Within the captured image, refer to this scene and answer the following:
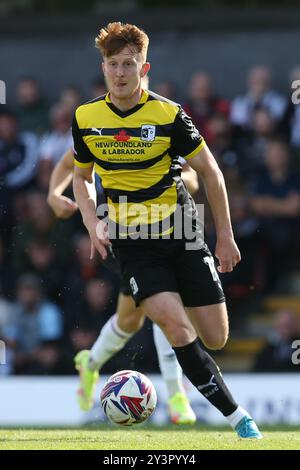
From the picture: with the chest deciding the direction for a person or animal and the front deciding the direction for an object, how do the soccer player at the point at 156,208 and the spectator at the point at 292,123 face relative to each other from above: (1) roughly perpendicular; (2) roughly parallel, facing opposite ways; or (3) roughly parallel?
roughly parallel

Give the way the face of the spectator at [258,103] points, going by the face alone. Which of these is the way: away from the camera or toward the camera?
toward the camera

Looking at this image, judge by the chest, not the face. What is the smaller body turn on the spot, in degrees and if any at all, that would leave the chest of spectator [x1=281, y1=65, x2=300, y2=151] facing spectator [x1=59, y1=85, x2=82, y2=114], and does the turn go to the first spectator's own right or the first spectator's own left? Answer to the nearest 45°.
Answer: approximately 90° to the first spectator's own right

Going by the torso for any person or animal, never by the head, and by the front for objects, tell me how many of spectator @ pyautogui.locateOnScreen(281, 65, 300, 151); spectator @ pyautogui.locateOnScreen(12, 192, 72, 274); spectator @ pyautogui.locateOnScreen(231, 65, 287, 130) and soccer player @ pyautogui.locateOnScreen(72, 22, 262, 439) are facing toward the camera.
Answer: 4

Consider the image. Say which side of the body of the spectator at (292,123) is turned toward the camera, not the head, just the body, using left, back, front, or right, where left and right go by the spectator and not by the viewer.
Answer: front

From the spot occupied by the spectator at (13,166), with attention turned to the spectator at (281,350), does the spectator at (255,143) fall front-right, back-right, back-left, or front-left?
front-left

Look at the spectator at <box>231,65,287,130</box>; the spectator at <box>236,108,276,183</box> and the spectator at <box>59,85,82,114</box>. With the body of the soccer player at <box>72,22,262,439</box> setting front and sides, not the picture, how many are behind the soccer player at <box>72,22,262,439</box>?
3

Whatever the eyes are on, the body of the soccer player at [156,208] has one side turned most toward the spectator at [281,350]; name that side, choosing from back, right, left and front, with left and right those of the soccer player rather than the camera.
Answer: back

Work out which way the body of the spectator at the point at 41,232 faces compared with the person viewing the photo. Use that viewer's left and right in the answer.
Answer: facing the viewer

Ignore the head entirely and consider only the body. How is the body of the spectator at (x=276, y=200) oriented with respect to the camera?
toward the camera

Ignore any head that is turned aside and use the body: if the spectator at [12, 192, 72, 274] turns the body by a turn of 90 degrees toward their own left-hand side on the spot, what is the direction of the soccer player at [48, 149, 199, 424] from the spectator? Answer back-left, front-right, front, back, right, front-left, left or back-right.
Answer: right
